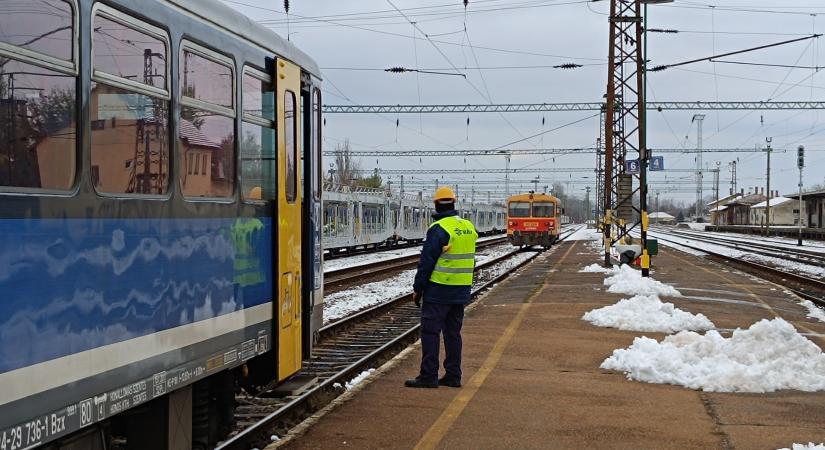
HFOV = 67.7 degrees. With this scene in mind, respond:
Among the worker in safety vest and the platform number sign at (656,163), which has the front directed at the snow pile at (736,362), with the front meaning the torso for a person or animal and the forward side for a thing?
the platform number sign

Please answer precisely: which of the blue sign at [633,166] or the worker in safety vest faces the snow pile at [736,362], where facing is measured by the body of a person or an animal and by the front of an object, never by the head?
the blue sign

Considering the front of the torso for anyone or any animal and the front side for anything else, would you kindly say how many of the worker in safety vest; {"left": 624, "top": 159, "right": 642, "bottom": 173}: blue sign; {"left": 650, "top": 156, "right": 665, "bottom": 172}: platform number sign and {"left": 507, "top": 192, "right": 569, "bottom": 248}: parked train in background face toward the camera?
3

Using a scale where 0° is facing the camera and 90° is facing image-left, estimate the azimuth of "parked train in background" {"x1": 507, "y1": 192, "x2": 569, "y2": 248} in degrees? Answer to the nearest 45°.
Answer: approximately 0°

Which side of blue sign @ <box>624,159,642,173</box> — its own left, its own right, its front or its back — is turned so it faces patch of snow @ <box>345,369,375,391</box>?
front

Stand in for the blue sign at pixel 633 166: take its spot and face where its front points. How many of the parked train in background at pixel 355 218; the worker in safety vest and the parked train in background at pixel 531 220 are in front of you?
1

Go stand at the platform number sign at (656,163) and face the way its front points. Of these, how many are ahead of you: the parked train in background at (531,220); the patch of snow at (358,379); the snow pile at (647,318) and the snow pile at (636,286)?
3

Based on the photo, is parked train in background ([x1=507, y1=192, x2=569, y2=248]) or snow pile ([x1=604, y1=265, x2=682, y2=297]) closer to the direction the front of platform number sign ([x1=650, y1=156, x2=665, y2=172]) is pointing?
the snow pile

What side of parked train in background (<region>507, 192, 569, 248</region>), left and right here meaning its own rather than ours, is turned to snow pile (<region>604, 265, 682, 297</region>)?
front

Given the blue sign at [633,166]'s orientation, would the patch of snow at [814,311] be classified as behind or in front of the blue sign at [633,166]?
in front

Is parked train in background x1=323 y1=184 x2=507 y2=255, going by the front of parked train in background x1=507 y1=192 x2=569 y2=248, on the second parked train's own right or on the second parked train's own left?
on the second parked train's own right

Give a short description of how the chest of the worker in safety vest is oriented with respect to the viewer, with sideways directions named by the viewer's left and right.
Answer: facing away from the viewer and to the left of the viewer
